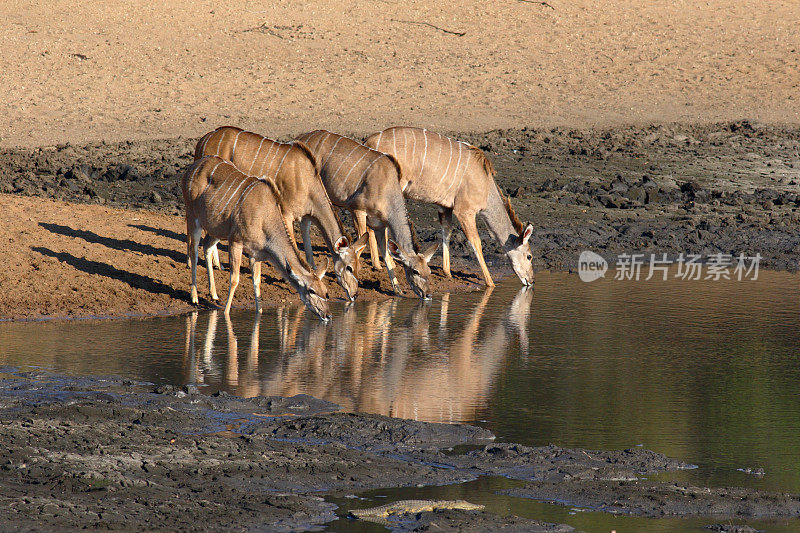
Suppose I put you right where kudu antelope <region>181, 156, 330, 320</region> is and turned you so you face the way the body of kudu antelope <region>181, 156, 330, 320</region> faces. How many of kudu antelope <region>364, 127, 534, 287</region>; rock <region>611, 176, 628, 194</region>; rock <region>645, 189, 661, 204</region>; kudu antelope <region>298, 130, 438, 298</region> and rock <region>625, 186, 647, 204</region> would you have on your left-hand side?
5

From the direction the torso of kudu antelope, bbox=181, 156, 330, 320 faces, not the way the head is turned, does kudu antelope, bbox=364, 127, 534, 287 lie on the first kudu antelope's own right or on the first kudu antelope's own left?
on the first kudu antelope's own left

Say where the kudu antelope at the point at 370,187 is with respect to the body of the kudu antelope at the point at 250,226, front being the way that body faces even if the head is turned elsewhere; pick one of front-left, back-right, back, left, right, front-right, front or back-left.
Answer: left

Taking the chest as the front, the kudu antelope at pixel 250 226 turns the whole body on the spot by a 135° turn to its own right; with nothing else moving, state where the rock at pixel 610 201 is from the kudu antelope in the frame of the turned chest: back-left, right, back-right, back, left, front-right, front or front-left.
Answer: back-right

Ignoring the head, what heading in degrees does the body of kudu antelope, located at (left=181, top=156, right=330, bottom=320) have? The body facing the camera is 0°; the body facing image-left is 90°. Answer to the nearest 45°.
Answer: approximately 315°

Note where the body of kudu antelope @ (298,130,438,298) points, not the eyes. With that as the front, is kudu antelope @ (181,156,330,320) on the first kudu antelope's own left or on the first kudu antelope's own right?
on the first kudu antelope's own right

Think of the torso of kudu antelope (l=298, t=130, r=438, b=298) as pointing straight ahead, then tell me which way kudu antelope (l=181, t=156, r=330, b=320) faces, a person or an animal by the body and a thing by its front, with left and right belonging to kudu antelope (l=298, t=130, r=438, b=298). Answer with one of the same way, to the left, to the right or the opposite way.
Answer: the same way

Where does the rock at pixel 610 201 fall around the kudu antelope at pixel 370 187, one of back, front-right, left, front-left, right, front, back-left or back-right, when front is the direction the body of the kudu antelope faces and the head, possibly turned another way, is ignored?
left

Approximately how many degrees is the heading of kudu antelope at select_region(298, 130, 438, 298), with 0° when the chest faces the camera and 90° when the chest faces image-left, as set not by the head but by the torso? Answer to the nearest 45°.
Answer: approximately 315°

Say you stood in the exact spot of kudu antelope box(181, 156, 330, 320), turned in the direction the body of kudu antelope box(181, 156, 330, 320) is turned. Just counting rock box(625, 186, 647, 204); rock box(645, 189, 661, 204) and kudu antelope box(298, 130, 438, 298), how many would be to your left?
3

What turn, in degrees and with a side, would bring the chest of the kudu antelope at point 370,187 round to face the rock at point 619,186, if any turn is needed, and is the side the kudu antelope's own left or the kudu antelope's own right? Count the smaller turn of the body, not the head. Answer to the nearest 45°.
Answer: approximately 90° to the kudu antelope's own left

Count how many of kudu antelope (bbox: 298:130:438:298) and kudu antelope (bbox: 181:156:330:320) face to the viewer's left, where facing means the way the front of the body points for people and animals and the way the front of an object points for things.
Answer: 0
